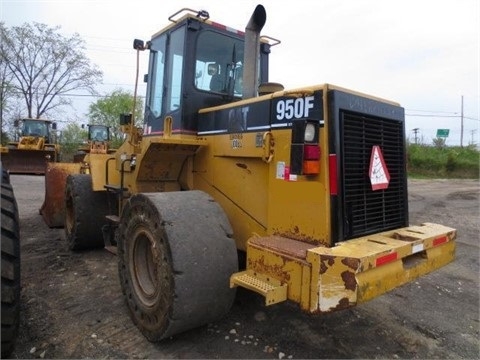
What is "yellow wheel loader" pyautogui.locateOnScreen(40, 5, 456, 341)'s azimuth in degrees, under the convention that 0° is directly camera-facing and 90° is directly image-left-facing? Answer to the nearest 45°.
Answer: approximately 135°

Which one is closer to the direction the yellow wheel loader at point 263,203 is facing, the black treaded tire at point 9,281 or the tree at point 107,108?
the tree

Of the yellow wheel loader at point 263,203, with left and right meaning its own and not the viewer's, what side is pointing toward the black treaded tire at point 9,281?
left

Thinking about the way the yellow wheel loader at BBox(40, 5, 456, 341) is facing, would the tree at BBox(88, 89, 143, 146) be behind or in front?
in front
